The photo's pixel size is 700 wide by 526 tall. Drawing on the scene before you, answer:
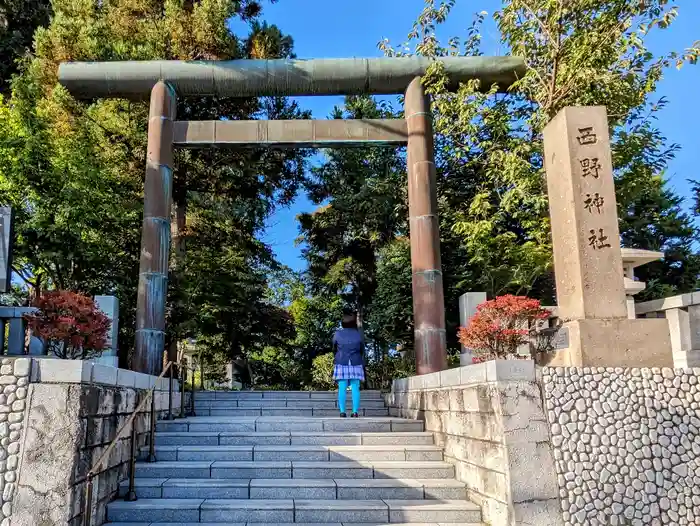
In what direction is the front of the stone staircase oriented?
toward the camera

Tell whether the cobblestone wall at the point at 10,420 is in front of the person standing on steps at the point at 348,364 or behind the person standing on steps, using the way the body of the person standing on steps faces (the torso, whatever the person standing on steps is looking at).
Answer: behind

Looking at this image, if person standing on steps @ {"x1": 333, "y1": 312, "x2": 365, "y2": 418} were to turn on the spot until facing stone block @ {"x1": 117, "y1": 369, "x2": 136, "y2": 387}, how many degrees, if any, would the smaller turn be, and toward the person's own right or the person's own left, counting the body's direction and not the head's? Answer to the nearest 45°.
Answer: approximately 135° to the person's own left

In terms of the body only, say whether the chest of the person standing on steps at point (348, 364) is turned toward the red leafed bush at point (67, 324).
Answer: no

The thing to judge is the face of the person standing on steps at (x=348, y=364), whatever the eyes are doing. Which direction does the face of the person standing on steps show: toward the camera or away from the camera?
away from the camera

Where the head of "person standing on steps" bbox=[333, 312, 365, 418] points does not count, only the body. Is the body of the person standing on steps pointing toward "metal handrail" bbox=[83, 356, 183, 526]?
no

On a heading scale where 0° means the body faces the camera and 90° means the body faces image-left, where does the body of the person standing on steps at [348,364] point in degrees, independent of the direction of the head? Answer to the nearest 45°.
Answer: approximately 180°

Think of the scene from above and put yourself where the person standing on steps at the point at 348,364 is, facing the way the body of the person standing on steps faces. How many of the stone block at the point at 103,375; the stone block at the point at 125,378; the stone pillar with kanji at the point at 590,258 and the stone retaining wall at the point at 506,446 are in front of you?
0

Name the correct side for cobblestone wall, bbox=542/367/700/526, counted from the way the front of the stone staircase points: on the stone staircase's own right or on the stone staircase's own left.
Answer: on the stone staircase's own left

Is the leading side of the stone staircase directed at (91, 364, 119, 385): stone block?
no

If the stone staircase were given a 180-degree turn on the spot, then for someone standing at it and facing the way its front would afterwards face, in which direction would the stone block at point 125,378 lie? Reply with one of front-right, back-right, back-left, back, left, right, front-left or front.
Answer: left
